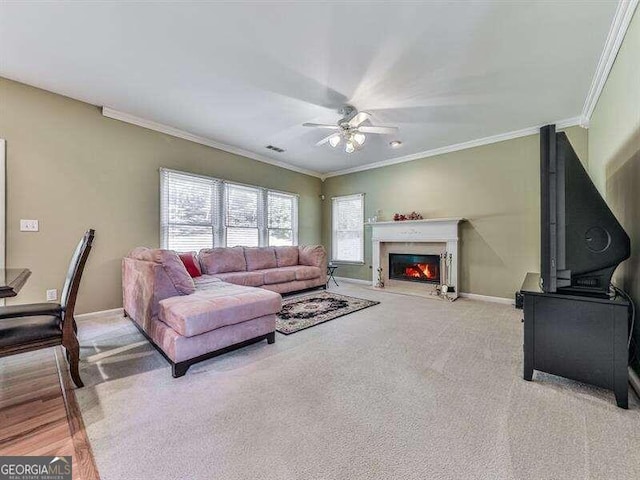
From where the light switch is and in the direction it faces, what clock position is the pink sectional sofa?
The pink sectional sofa is roughly at 11 o'clock from the light switch.

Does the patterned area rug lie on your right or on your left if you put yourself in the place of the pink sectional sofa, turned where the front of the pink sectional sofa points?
on your left

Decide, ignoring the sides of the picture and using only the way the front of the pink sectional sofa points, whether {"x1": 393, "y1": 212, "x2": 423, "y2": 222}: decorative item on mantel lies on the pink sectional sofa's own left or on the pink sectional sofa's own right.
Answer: on the pink sectional sofa's own left

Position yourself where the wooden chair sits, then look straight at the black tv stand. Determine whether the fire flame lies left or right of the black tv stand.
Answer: left

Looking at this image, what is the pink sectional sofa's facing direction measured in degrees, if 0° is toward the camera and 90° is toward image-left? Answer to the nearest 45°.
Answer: approximately 315°

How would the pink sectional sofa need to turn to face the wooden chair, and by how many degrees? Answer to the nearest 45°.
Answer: approximately 135° to its right

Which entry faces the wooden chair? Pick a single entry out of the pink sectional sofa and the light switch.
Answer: the light switch

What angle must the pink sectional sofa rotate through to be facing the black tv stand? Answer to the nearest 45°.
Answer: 0° — it already faces it

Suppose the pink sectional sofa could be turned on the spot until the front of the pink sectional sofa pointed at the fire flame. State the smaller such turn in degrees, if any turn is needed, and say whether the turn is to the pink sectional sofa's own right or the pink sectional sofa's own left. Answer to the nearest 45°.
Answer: approximately 45° to the pink sectional sofa's own left

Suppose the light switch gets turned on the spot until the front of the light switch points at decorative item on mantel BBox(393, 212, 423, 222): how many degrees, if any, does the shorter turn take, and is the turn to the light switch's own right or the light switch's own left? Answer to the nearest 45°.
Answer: approximately 45° to the light switch's own left
